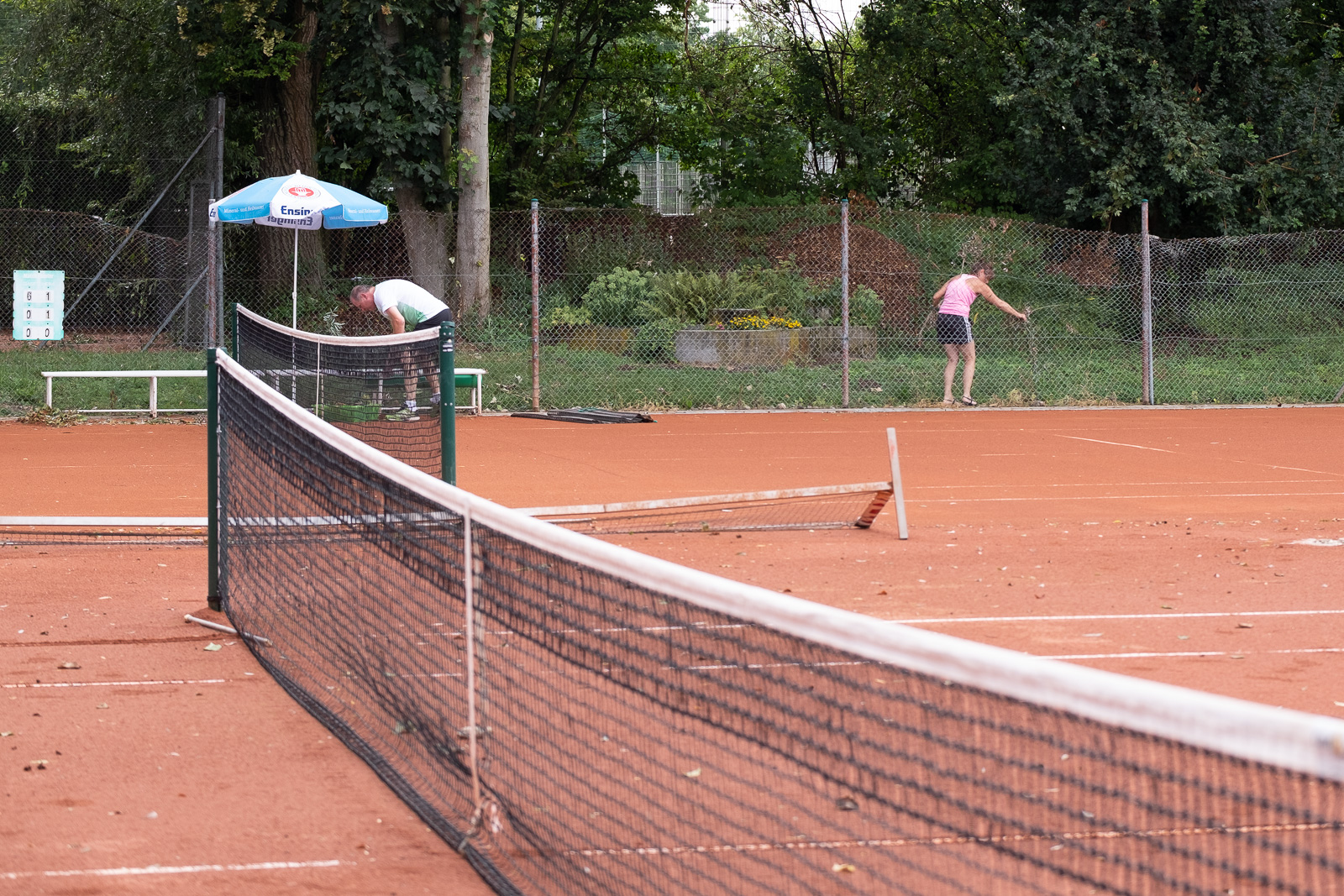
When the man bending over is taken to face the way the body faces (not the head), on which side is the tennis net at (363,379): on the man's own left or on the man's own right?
on the man's own left

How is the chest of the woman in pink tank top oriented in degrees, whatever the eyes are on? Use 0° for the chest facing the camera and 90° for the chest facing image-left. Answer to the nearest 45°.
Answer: approximately 225°

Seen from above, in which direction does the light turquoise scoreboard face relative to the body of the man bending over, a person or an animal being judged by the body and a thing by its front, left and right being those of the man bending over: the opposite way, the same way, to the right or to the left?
to the left

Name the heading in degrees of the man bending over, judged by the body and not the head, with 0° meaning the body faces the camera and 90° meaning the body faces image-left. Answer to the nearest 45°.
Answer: approximately 90°

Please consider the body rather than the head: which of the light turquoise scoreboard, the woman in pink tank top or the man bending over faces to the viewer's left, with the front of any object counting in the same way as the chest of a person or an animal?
the man bending over

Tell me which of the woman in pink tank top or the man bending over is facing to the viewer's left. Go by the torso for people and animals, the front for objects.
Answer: the man bending over

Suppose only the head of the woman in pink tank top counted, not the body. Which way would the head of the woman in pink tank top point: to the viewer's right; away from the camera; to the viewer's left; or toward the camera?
to the viewer's right

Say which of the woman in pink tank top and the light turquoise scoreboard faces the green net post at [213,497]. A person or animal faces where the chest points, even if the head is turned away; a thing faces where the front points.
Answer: the light turquoise scoreboard

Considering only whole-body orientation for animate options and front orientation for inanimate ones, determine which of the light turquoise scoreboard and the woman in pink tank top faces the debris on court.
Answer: the light turquoise scoreboard

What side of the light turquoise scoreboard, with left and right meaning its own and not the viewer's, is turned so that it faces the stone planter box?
left
